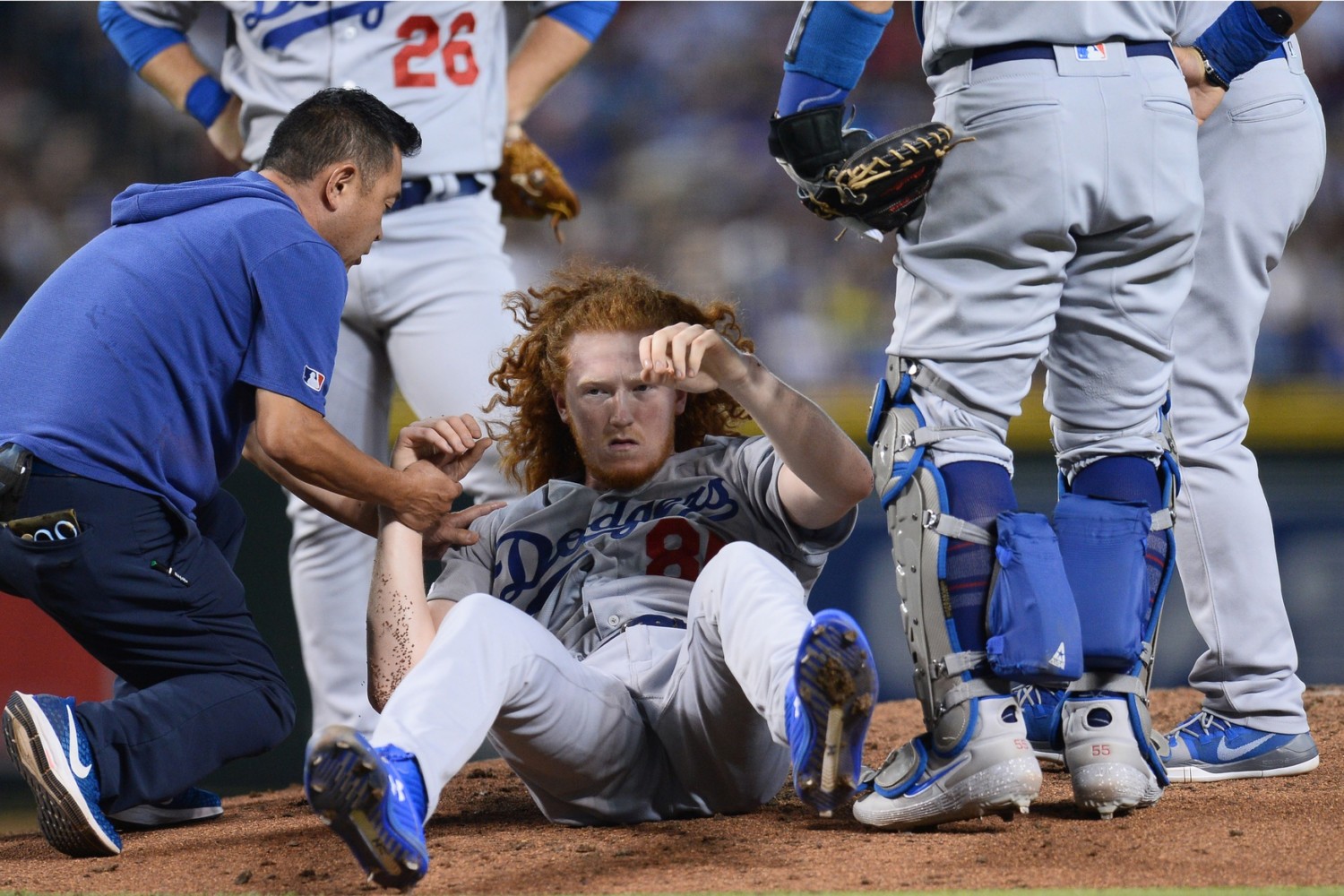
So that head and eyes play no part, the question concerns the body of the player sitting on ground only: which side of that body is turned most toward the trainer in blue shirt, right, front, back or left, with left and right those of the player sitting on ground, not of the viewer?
right

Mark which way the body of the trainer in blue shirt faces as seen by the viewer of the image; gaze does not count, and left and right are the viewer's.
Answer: facing away from the viewer and to the right of the viewer

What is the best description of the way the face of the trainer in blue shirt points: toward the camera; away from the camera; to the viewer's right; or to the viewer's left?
to the viewer's right

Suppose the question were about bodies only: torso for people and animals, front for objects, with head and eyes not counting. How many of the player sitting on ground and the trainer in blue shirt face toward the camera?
1

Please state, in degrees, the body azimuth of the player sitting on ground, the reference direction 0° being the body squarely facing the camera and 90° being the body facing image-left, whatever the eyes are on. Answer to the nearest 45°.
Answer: approximately 0°
